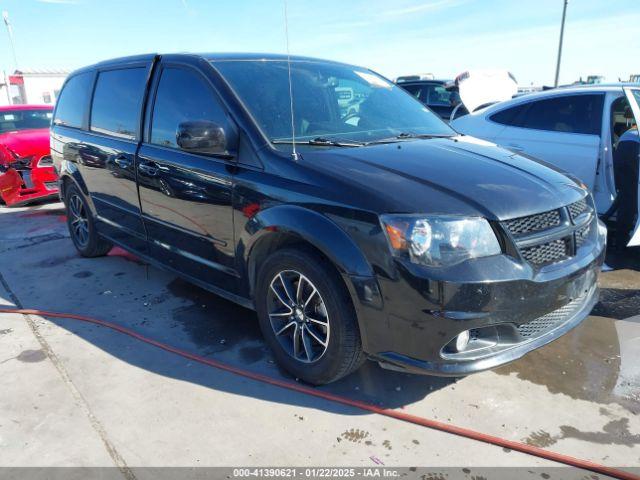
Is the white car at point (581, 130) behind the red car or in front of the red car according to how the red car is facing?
in front

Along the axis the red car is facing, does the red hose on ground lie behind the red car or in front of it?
in front

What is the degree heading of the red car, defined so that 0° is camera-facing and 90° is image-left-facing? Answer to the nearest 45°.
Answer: approximately 315°

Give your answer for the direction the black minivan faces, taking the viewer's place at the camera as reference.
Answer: facing the viewer and to the right of the viewer

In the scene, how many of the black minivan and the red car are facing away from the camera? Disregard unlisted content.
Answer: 0

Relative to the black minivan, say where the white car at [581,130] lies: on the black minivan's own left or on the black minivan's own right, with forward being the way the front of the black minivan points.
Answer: on the black minivan's own left
